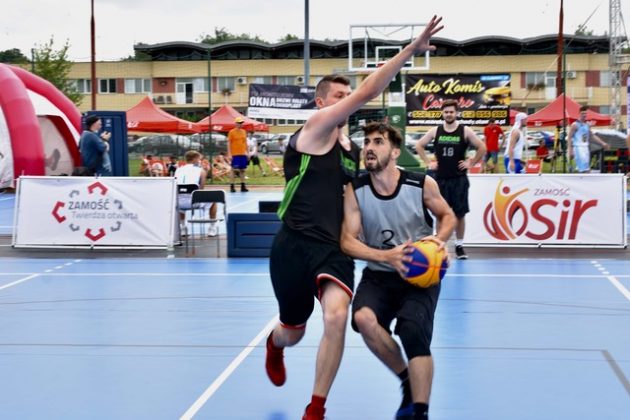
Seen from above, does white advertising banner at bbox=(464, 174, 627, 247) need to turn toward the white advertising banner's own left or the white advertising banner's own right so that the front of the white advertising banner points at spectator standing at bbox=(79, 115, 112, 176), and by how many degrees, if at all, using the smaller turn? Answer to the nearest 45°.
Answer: approximately 90° to the white advertising banner's own right

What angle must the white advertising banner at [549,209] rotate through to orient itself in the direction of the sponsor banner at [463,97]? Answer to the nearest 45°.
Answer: approximately 180°

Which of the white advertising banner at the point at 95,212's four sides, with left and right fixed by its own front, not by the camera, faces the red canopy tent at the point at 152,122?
back

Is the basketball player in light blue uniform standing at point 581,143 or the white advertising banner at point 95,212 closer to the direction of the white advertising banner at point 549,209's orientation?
the white advertising banner

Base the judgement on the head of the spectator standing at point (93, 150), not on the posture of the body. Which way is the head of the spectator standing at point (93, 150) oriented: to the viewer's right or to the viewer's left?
to the viewer's right

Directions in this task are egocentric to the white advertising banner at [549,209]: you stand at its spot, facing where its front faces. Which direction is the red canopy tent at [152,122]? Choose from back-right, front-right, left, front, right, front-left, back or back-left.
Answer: back-right

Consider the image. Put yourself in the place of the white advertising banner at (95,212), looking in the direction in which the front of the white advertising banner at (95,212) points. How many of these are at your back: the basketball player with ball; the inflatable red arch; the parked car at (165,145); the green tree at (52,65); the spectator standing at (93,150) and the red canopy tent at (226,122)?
5

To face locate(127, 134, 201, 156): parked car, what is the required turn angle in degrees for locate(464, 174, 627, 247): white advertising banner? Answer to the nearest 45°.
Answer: approximately 135° to its right
